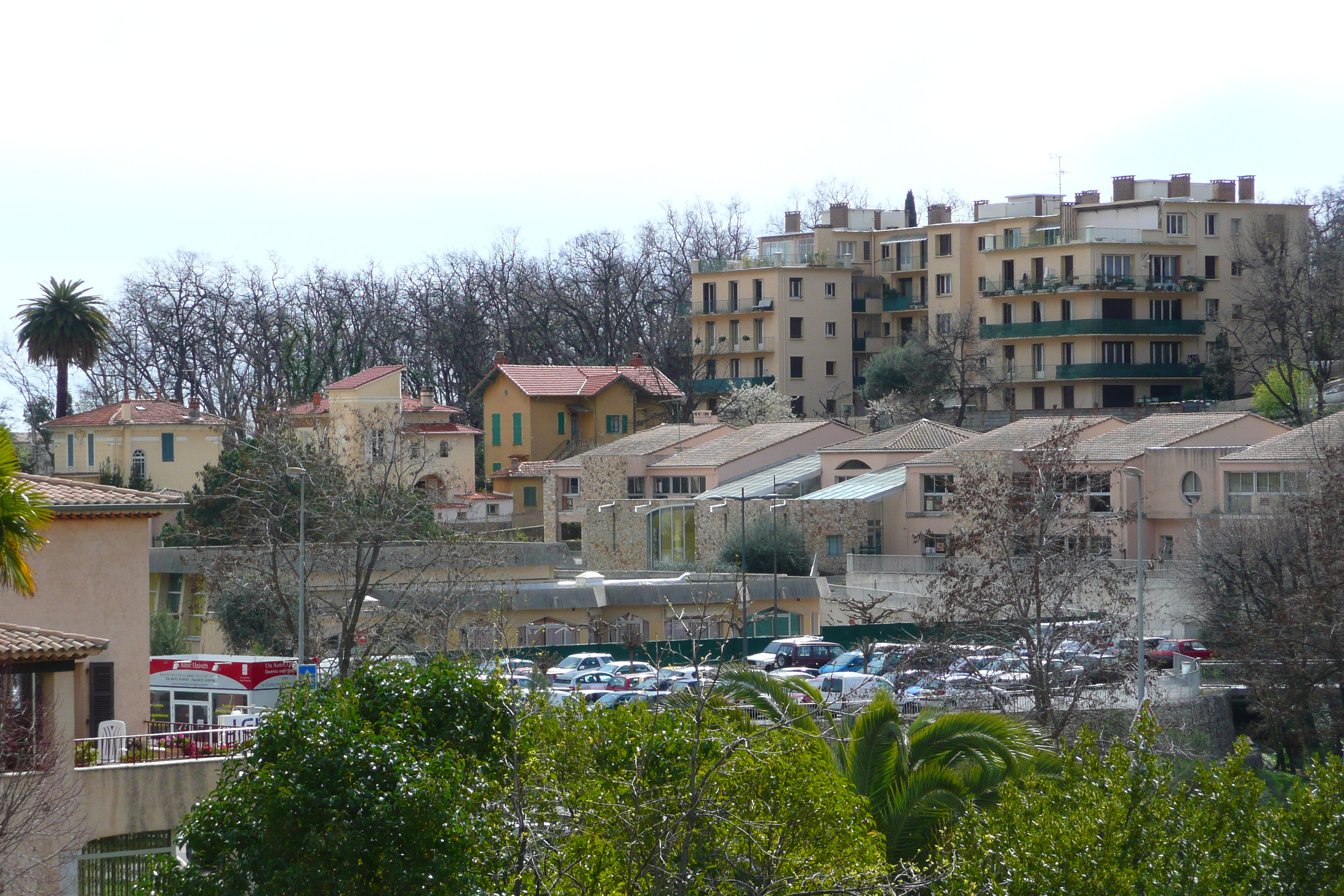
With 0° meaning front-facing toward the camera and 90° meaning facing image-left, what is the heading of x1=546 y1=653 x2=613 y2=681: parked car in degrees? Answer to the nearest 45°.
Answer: approximately 45°

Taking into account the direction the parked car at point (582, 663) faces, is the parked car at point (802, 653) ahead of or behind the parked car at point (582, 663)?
behind

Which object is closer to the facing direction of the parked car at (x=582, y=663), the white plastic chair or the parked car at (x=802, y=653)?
the white plastic chair

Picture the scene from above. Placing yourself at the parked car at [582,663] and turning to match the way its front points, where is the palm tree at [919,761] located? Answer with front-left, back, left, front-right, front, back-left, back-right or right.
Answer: front-left
